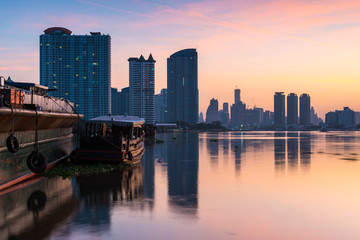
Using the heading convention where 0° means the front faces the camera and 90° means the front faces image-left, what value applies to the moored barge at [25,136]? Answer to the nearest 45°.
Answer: approximately 225°
